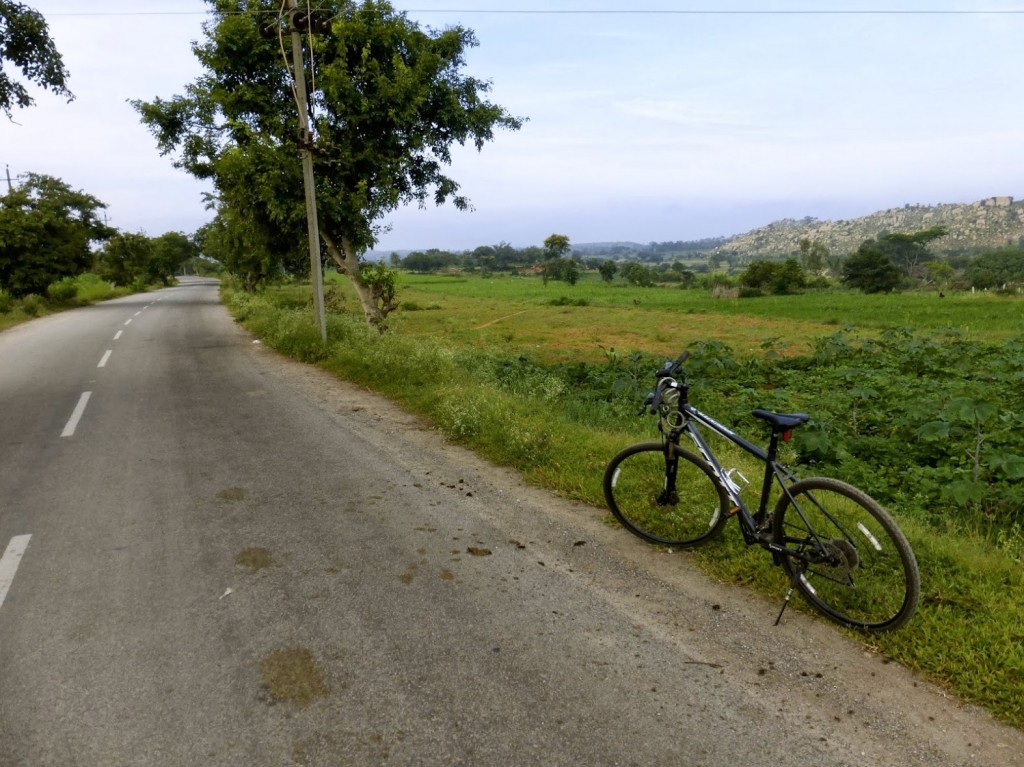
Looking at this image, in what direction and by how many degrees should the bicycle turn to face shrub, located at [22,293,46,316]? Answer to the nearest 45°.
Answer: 0° — it already faces it

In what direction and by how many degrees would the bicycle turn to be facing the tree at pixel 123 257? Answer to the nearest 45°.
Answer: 0° — it already faces it

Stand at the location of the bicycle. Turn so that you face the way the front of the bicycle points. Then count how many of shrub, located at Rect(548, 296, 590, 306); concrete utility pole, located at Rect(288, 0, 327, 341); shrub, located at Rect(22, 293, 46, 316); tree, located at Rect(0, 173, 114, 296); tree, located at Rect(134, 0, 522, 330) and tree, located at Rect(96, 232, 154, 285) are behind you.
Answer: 0

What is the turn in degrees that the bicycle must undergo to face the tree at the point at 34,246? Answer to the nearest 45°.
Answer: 0° — it already faces it

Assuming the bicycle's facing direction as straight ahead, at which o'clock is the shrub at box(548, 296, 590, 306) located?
The shrub is roughly at 1 o'clock from the bicycle.

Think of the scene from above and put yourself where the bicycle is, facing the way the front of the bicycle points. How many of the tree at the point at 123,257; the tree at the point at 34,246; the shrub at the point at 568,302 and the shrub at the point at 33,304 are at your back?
0

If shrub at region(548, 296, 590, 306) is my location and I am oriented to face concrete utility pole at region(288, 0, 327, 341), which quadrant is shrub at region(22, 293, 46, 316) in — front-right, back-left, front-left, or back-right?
front-right

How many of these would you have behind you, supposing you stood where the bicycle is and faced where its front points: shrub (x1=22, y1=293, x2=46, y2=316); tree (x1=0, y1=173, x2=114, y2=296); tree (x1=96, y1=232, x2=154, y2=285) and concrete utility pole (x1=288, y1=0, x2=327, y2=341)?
0

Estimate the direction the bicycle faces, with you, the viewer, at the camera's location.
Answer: facing away from the viewer and to the left of the viewer

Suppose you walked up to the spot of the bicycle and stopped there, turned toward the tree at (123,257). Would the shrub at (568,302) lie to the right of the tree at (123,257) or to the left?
right

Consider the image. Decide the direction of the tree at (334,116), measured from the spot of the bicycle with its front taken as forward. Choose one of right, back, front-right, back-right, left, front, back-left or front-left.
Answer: front

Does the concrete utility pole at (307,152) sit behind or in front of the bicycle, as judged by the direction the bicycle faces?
in front

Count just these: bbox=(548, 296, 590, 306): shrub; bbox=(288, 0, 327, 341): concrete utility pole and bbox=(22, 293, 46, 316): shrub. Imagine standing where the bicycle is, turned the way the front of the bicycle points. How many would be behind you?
0

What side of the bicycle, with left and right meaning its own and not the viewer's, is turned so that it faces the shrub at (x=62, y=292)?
front
